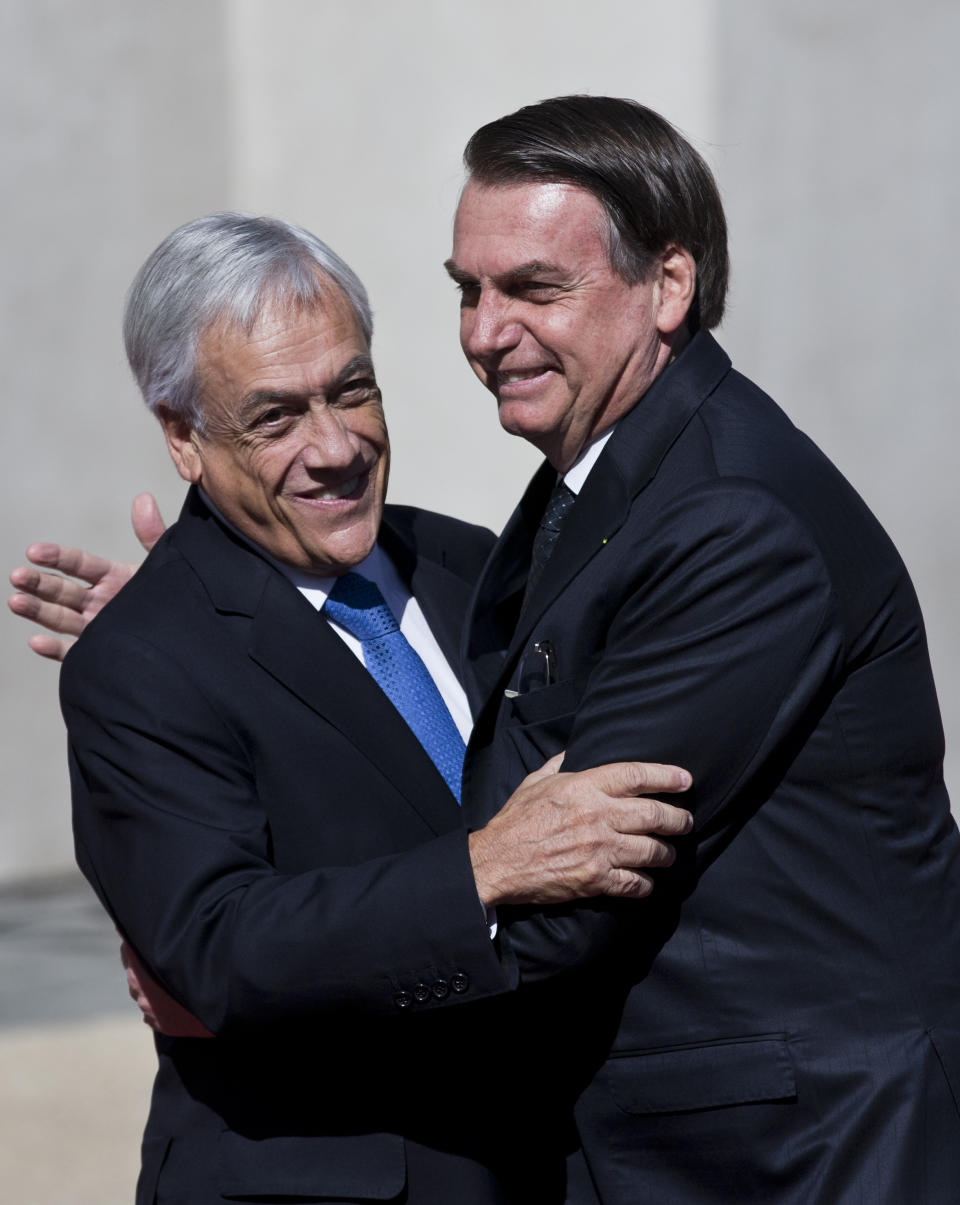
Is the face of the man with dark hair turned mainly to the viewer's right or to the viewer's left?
to the viewer's left

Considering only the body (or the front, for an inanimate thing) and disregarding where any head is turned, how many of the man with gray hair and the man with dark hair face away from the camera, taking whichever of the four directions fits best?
0

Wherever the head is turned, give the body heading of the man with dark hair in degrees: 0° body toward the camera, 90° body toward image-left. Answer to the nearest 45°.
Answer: approximately 45°

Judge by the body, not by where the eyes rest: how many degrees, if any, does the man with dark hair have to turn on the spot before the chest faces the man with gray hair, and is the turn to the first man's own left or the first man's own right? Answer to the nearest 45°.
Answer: approximately 45° to the first man's own right

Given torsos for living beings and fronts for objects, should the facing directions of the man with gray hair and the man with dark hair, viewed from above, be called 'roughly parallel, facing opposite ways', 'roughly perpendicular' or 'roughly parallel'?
roughly perpendicular

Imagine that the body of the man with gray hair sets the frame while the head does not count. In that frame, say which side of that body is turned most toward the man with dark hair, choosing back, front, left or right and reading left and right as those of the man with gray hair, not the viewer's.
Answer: front

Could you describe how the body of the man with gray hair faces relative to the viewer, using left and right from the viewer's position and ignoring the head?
facing the viewer and to the right of the viewer
